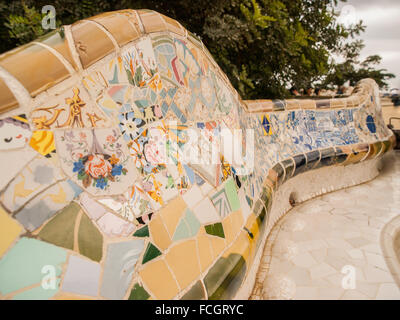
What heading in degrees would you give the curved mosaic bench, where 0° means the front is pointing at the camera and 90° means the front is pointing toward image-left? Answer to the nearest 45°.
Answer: approximately 315°
